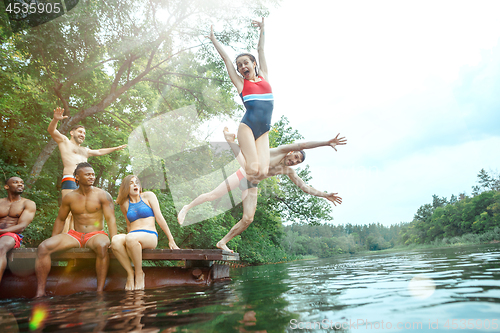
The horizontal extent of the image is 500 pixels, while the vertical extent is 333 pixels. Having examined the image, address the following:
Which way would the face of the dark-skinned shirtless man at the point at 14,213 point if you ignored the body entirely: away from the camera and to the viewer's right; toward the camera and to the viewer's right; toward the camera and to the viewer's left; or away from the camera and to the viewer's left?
toward the camera and to the viewer's right

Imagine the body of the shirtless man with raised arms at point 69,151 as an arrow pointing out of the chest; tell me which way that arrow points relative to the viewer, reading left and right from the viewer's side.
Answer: facing the viewer and to the right of the viewer

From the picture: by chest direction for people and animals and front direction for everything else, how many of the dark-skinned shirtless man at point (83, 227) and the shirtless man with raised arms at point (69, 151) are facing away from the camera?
0

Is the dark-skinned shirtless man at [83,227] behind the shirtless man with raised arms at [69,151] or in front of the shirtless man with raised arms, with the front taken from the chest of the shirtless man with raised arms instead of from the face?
in front

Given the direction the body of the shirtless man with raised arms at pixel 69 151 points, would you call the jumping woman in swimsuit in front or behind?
in front

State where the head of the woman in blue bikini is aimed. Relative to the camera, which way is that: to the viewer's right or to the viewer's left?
to the viewer's right

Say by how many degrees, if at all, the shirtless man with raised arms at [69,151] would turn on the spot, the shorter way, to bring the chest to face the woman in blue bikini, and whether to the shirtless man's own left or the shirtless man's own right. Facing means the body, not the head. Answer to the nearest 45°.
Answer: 0° — they already face them

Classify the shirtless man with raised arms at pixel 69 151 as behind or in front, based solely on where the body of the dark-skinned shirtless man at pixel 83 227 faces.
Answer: behind

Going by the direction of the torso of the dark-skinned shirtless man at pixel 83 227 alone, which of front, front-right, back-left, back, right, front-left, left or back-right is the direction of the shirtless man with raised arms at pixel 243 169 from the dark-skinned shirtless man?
front-left

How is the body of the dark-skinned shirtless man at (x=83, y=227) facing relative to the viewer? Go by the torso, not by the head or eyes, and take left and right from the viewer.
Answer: facing the viewer

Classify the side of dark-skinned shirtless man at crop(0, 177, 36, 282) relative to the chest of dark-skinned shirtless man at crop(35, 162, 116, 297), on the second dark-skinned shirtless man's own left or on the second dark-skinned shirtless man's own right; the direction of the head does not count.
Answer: on the second dark-skinned shirtless man's own right

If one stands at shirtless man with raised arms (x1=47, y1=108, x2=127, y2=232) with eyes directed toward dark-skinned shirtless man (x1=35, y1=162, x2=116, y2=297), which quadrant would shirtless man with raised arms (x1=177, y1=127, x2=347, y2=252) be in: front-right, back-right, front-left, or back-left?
front-left
